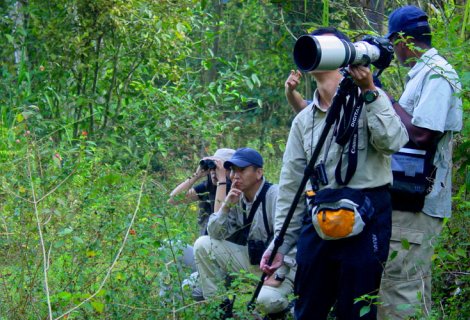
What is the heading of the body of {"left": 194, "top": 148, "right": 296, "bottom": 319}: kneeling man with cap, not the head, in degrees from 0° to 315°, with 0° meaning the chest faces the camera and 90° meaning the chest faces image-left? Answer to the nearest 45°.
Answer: approximately 45°

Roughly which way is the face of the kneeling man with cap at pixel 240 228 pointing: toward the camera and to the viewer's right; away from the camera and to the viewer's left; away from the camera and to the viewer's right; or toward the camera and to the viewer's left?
toward the camera and to the viewer's left

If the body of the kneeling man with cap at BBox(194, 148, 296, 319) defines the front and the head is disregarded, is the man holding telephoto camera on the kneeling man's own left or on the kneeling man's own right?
on the kneeling man's own left
